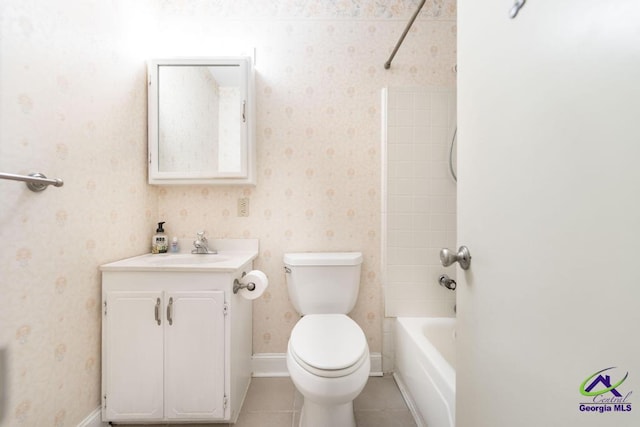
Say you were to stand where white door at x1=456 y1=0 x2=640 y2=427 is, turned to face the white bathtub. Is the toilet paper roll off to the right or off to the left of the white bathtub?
left

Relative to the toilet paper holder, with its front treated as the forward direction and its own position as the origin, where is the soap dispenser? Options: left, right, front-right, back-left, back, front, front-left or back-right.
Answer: back-left

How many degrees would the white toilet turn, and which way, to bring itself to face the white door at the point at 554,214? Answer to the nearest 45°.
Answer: approximately 45° to its left

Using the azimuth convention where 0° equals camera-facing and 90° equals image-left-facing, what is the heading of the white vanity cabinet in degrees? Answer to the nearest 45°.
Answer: approximately 0°

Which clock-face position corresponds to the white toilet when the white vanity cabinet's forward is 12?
The white toilet is roughly at 10 o'clock from the white vanity cabinet.

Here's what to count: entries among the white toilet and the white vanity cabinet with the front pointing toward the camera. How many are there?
2

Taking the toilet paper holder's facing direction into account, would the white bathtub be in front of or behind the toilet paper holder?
in front

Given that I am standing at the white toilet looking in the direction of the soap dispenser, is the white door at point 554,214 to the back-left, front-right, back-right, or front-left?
back-left

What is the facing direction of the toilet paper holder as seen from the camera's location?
facing to the right of the viewer

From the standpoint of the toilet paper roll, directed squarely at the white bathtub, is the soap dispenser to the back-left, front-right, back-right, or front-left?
back-left

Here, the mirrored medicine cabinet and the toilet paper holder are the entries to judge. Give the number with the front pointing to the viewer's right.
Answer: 1
